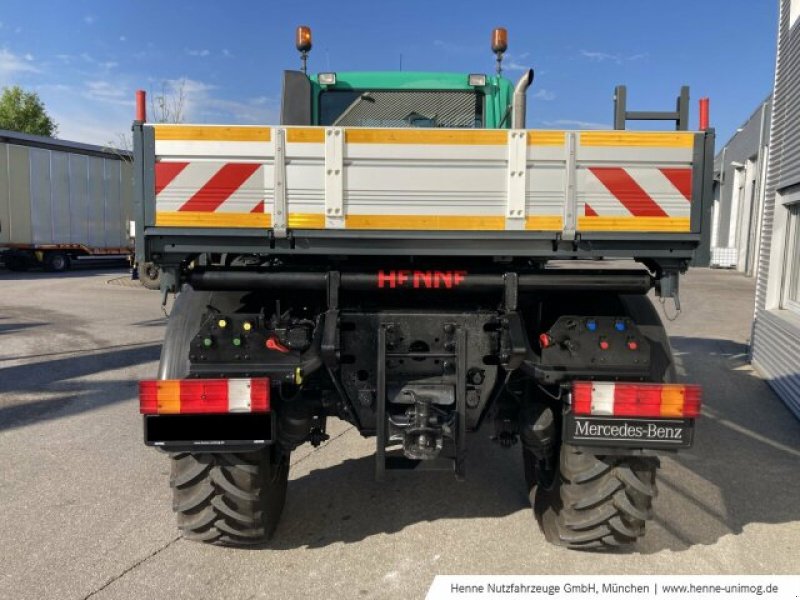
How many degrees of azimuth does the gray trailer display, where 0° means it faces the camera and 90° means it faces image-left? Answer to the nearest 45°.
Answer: approximately 225°

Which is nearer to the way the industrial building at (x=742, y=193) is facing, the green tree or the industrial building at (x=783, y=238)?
the green tree

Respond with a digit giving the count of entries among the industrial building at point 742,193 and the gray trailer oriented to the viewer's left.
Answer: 1

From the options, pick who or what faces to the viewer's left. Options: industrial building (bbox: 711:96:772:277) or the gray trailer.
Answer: the industrial building

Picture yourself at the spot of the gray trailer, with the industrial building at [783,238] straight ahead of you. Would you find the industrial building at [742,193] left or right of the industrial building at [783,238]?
left

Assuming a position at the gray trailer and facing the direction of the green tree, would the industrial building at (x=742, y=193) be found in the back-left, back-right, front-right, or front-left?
back-right

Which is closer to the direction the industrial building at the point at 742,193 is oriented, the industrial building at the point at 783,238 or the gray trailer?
the gray trailer

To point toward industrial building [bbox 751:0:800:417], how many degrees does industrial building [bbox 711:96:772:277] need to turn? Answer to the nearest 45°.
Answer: approximately 90° to its left

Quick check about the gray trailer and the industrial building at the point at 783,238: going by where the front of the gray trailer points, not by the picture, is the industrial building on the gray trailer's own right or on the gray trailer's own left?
on the gray trailer's own right

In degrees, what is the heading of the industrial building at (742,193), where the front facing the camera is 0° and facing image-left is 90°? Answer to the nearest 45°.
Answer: approximately 90°
